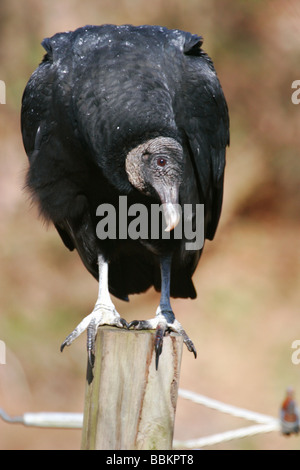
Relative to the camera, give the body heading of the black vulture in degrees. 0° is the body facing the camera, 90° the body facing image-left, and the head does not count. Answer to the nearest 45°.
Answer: approximately 0°
